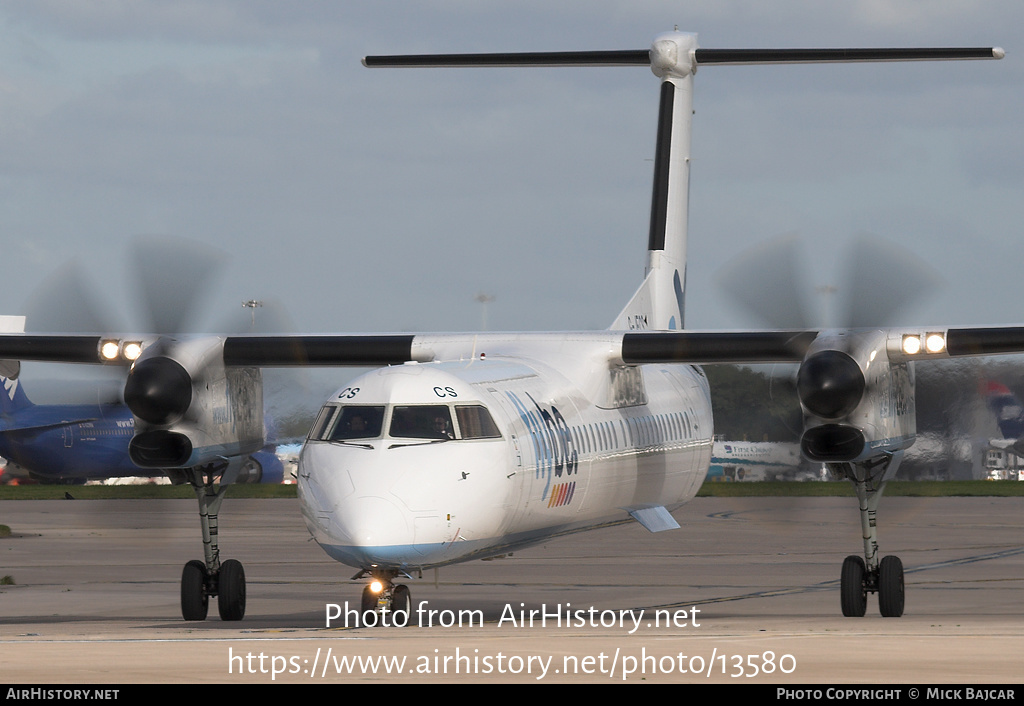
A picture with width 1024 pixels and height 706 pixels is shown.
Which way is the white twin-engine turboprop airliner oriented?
toward the camera
